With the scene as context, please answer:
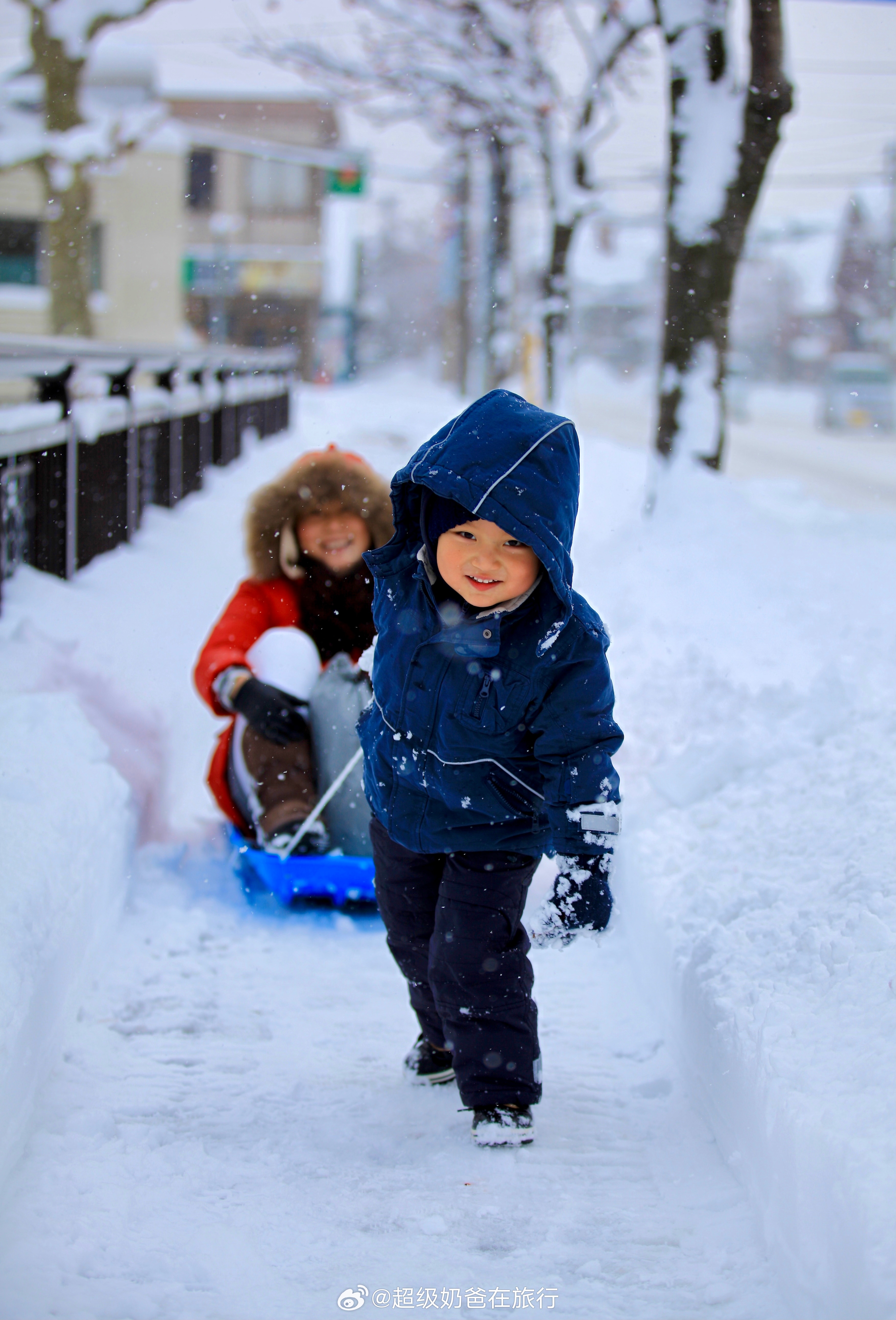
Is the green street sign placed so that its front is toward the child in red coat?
yes

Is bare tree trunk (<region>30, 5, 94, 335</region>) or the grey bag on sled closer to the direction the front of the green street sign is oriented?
the grey bag on sled

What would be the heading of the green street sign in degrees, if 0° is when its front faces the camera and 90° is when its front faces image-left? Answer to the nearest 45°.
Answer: approximately 0°

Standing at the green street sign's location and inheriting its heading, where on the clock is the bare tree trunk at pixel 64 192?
The bare tree trunk is roughly at 3 o'clock from the green street sign.

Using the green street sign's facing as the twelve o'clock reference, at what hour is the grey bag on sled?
The grey bag on sled is roughly at 12 o'clock from the green street sign.

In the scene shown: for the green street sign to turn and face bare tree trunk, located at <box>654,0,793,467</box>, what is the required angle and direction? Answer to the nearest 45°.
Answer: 0° — it already faces it

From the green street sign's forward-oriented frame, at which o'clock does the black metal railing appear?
The black metal railing is roughly at 12 o'clock from the green street sign.

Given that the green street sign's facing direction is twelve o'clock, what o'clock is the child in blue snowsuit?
The child in blue snowsuit is roughly at 12 o'clock from the green street sign.
